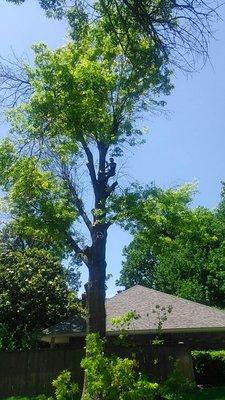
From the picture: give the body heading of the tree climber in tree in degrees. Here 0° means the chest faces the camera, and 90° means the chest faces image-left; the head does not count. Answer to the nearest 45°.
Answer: approximately 90°

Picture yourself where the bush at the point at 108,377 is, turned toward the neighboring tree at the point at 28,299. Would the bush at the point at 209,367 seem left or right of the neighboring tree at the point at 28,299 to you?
right
